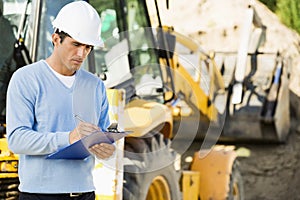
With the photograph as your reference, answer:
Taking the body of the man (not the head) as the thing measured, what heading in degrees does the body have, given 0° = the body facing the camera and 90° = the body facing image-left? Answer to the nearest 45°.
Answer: approximately 315°

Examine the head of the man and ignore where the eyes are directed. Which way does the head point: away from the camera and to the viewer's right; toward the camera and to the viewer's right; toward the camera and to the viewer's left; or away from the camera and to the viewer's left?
toward the camera and to the viewer's right

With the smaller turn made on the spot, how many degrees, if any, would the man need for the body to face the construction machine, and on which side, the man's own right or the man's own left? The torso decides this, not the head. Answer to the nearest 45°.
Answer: approximately 135° to the man's own left
